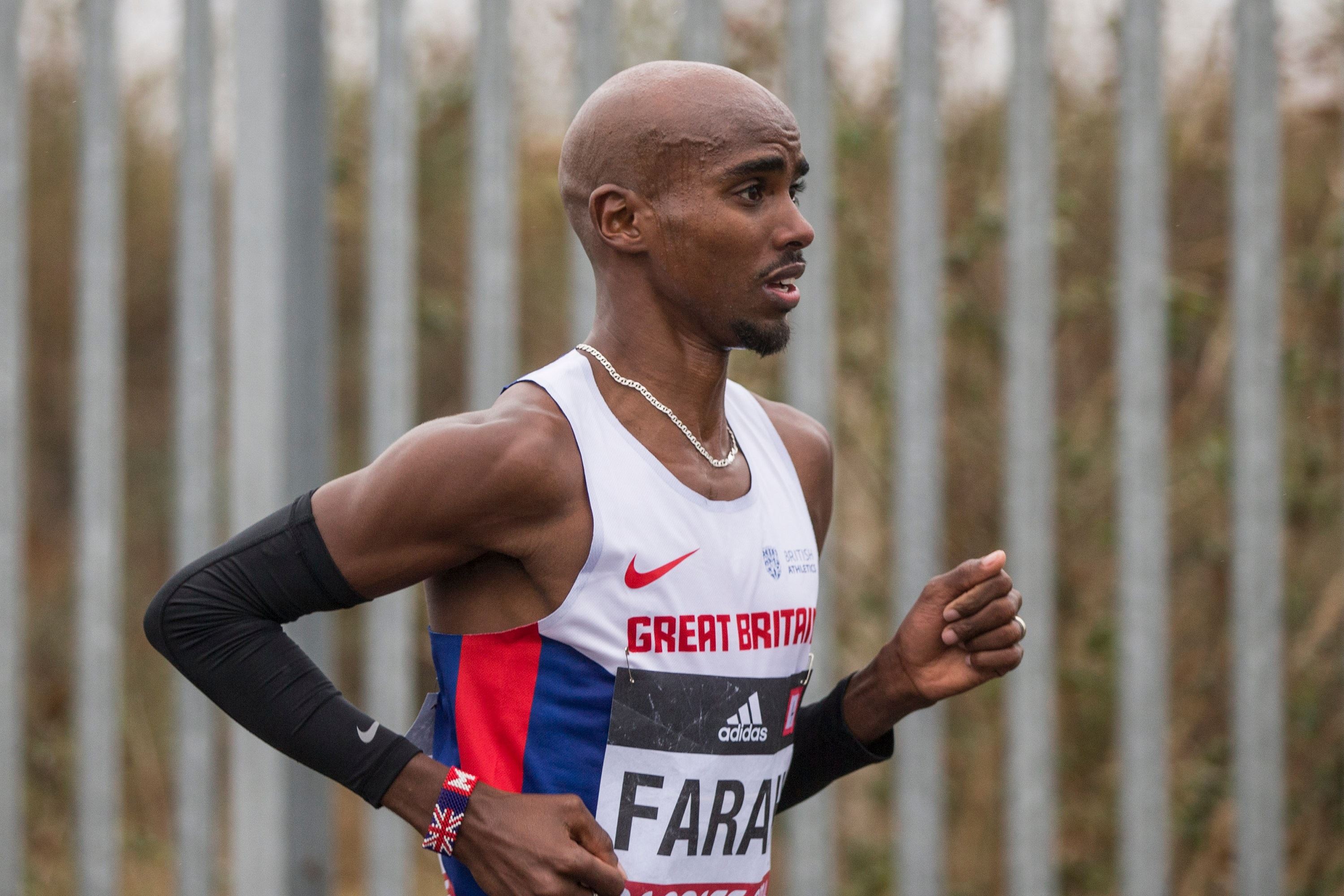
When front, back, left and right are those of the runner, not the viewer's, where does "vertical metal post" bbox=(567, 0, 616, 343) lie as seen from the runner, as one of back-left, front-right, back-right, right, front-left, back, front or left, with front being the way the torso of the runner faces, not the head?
back-left

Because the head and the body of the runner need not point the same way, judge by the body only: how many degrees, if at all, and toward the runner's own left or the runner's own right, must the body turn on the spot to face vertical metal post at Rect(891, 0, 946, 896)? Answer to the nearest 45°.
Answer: approximately 90° to the runner's own left

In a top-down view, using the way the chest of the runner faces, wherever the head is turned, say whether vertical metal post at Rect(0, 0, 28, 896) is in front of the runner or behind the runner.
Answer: behind

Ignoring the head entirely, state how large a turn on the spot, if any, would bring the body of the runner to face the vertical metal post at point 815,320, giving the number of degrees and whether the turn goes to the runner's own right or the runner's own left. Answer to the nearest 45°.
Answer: approximately 135° to the runner's own left

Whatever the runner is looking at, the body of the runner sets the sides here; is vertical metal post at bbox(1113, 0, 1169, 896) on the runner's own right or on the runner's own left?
on the runner's own left

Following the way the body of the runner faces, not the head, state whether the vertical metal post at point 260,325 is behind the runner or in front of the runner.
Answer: behind

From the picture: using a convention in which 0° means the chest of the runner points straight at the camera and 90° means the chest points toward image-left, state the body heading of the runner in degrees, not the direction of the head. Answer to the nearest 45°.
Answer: approximately 315°

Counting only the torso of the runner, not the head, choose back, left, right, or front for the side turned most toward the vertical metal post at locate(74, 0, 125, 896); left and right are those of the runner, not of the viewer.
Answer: back

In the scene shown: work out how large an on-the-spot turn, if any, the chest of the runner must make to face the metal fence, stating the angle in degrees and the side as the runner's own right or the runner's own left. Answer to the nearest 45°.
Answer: approximately 135° to the runner's own left
